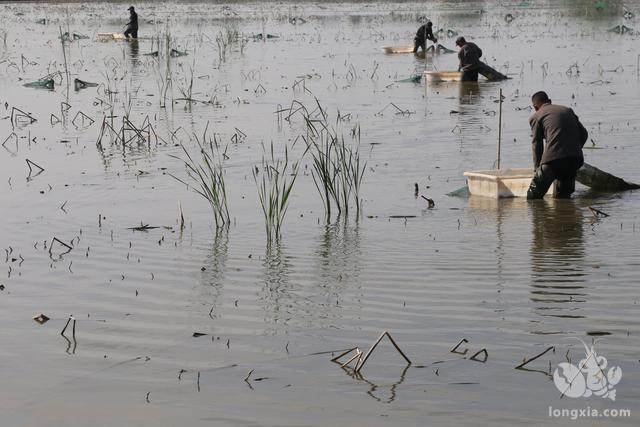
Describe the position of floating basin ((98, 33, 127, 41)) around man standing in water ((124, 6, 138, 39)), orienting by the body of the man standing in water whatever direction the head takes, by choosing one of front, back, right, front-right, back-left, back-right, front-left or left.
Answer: front

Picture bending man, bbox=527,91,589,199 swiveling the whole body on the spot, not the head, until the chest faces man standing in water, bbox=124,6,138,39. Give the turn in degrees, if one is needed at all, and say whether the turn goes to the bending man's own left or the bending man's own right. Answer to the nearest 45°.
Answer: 0° — they already face them

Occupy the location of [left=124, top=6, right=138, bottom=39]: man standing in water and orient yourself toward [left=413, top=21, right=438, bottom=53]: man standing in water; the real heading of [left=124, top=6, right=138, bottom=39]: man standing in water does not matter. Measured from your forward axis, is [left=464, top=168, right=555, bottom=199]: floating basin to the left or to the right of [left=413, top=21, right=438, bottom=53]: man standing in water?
right

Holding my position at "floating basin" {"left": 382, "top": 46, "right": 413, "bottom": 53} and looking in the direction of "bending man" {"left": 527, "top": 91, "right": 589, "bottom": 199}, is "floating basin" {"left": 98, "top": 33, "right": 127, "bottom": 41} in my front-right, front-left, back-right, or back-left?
back-right

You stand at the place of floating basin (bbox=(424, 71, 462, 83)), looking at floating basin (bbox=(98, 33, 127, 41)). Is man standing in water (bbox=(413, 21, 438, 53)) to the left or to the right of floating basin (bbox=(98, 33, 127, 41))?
right

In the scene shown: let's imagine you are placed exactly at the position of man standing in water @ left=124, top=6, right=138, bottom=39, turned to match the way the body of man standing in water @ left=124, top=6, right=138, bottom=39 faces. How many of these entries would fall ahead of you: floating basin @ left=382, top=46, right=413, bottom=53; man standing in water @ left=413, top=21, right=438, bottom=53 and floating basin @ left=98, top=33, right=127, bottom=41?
1

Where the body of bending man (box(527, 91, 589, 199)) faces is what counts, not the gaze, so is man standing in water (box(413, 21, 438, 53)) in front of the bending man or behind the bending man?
in front

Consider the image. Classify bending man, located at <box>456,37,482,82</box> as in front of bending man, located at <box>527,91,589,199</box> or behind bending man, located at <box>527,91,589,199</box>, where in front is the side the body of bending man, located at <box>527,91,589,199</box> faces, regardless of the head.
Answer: in front

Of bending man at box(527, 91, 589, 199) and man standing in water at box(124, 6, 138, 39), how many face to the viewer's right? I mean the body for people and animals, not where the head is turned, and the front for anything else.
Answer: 0

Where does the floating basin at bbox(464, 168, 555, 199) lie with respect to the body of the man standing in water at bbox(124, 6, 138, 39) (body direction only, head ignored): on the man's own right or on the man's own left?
on the man's own left

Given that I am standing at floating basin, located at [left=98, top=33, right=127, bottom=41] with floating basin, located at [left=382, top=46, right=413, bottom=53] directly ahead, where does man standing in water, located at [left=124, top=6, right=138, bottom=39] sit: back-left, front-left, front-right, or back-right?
front-left

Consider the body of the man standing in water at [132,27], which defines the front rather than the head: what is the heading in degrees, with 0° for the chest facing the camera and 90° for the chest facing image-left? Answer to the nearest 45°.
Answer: approximately 90°

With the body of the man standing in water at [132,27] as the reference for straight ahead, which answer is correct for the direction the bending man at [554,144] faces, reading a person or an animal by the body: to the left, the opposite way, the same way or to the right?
to the right

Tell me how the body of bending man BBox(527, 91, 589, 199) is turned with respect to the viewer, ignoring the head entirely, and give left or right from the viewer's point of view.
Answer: facing away from the viewer and to the left of the viewer
